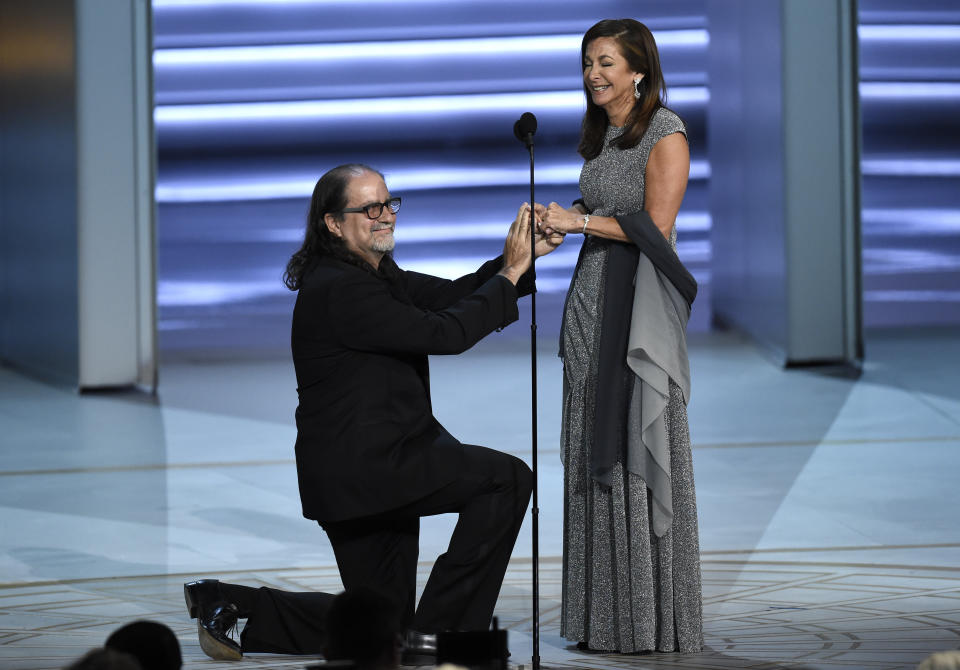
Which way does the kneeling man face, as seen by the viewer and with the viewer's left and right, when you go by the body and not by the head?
facing to the right of the viewer

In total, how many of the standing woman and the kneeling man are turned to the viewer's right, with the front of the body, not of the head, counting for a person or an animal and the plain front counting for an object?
1

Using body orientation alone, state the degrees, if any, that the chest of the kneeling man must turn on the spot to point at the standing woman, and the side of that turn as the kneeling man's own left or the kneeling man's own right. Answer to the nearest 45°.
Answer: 0° — they already face them

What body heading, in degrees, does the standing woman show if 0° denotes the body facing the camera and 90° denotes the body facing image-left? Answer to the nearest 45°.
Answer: approximately 45°

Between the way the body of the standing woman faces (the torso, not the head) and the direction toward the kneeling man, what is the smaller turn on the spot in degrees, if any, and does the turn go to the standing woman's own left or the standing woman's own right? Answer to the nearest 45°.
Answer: approximately 45° to the standing woman's own right
